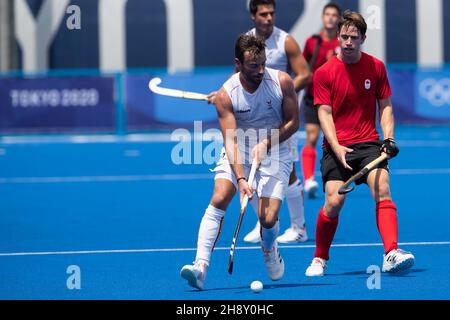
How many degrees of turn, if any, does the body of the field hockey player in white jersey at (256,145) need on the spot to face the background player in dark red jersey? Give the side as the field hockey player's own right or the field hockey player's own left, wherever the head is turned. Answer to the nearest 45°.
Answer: approximately 180°

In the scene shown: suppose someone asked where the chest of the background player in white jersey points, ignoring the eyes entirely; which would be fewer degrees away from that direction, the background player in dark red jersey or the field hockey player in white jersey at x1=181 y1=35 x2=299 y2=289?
the field hockey player in white jersey

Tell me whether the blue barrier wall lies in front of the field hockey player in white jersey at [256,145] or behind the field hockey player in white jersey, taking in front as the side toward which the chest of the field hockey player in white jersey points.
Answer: behind

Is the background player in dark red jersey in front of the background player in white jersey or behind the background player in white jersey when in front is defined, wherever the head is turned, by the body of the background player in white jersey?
behind

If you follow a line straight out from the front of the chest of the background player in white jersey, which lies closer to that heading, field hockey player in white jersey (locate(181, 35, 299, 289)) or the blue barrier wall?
the field hockey player in white jersey

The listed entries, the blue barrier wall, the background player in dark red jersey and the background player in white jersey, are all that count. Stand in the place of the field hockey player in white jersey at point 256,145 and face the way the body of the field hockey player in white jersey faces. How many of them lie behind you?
3

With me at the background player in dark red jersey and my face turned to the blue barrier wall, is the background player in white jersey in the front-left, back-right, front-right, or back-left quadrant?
back-left

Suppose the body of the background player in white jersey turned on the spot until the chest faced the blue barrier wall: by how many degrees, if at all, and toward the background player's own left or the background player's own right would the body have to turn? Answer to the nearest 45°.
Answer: approximately 135° to the background player's own right

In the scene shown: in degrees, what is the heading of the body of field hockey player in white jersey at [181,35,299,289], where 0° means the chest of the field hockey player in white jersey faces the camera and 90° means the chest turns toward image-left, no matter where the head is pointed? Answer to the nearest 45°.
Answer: approximately 0°

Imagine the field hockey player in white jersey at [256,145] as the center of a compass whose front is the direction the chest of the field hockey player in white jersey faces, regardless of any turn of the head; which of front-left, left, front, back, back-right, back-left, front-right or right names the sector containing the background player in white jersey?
back

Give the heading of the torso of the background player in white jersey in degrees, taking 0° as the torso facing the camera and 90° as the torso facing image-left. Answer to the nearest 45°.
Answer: approximately 45°
